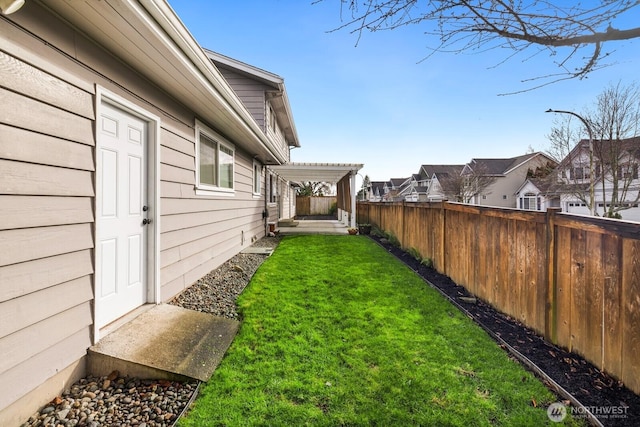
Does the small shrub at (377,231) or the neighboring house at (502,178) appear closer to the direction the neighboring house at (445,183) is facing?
the small shrub

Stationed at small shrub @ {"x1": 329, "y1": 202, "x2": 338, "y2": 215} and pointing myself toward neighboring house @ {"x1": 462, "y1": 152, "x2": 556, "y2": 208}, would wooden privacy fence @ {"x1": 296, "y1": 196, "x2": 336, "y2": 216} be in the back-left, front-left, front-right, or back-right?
back-left

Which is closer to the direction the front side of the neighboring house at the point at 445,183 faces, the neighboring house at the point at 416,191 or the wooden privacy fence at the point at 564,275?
the wooden privacy fence

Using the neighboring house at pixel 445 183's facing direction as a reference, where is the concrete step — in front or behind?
in front

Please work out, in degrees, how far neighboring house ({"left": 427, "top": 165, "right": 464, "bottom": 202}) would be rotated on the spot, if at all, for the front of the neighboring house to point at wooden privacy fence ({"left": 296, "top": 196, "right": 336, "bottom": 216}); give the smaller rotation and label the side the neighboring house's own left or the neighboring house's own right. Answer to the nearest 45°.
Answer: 0° — it already faces it

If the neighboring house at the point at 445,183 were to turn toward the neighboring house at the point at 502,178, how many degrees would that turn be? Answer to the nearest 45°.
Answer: approximately 135° to its left

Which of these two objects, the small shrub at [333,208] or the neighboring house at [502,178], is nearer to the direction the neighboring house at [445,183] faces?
the small shrub

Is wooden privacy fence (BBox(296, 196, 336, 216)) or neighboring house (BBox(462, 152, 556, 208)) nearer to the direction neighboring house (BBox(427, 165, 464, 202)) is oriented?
the wooden privacy fence

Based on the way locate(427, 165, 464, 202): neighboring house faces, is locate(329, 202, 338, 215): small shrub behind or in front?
in front

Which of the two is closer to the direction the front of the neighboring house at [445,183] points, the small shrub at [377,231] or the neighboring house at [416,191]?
the small shrub

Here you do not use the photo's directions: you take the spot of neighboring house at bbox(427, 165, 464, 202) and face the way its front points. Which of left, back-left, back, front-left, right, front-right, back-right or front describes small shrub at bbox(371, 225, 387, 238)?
front-left
